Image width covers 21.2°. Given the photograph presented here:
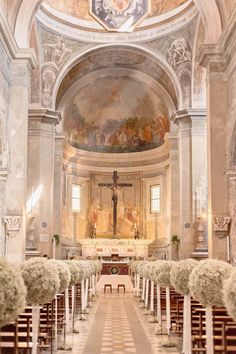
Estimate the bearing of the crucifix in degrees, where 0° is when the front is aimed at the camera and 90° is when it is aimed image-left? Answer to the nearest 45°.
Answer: approximately 0°

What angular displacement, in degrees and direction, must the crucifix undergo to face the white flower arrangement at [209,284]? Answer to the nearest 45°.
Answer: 0° — it already faces it

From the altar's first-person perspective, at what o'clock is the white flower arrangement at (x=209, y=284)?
The white flower arrangement is roughly at 12 o'clock from the altar.

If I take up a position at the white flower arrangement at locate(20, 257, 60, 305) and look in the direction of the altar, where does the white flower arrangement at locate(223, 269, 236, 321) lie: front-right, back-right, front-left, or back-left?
back-right

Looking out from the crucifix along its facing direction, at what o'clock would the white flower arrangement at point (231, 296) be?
The white flower arrangement is roughly at 12 o'clock from the crucifix.
